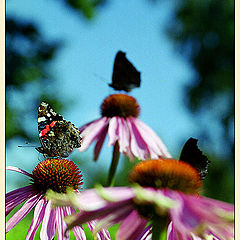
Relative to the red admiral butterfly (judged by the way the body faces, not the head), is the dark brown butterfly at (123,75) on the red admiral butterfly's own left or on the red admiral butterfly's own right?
on the red admiral butterfly's own right

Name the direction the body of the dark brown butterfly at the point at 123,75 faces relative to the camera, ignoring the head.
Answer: to the viewer's left

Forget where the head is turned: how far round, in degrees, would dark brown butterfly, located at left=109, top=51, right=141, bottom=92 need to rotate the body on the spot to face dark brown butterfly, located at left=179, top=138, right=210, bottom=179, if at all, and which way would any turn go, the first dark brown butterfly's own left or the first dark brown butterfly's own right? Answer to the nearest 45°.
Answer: approximately 90° to the first dark brown butterfly's own left

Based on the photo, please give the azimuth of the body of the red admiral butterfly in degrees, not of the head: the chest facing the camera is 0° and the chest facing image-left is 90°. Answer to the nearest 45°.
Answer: approximately 90°

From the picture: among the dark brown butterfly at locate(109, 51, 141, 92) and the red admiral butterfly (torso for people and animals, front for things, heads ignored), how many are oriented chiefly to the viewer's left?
2
